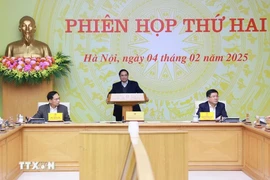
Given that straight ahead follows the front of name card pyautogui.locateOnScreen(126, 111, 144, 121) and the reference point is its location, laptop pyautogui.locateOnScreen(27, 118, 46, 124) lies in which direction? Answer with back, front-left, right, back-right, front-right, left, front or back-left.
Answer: right

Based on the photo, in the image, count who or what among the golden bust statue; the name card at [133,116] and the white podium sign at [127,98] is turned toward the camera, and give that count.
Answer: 3

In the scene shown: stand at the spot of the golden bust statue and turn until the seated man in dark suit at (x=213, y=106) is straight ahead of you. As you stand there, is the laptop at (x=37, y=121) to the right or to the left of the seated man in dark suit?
right

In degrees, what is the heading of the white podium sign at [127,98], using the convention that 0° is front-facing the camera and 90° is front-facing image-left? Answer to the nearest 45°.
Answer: approximately 0°

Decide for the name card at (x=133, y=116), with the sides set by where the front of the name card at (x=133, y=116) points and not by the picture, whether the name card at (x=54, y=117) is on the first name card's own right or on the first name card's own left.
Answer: on the first name card's own right

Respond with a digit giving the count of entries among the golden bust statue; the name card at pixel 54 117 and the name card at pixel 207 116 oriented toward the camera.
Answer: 3

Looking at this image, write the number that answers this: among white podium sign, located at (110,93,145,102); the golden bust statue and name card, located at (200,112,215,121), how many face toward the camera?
3

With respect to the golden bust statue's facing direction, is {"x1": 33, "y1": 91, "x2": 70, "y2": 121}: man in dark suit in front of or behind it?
in front

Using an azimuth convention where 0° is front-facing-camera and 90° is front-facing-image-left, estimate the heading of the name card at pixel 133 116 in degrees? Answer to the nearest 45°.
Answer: approximately 0°

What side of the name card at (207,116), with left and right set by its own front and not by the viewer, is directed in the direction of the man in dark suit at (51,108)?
right
